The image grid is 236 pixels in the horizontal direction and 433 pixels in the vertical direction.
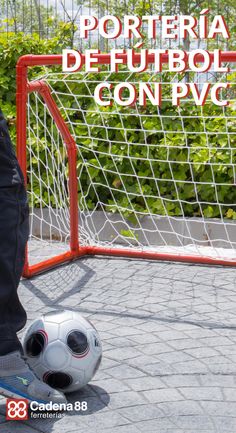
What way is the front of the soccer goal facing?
toward the camera

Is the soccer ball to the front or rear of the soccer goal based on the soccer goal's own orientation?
to the front
